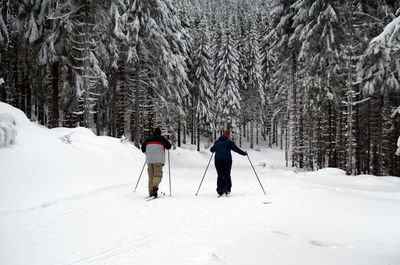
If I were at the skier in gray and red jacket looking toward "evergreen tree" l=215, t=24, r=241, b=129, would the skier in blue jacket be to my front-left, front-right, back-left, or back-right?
front-right

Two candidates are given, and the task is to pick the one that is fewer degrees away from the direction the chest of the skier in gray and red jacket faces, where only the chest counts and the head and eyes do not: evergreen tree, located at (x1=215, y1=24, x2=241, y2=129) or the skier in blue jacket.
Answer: the evergreen tree

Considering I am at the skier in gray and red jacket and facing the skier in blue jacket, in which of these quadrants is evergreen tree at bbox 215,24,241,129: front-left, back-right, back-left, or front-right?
front-left

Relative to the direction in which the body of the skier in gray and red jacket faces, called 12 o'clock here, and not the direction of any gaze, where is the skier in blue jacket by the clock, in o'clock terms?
The skier in blue jacket is roughly at 3 o'clock from the skier in gray and red jacket.

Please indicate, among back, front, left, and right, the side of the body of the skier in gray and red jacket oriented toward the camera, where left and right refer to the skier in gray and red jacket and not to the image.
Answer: back

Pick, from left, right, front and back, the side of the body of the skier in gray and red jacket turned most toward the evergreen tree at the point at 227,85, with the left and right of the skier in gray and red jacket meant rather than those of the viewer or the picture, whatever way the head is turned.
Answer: front
